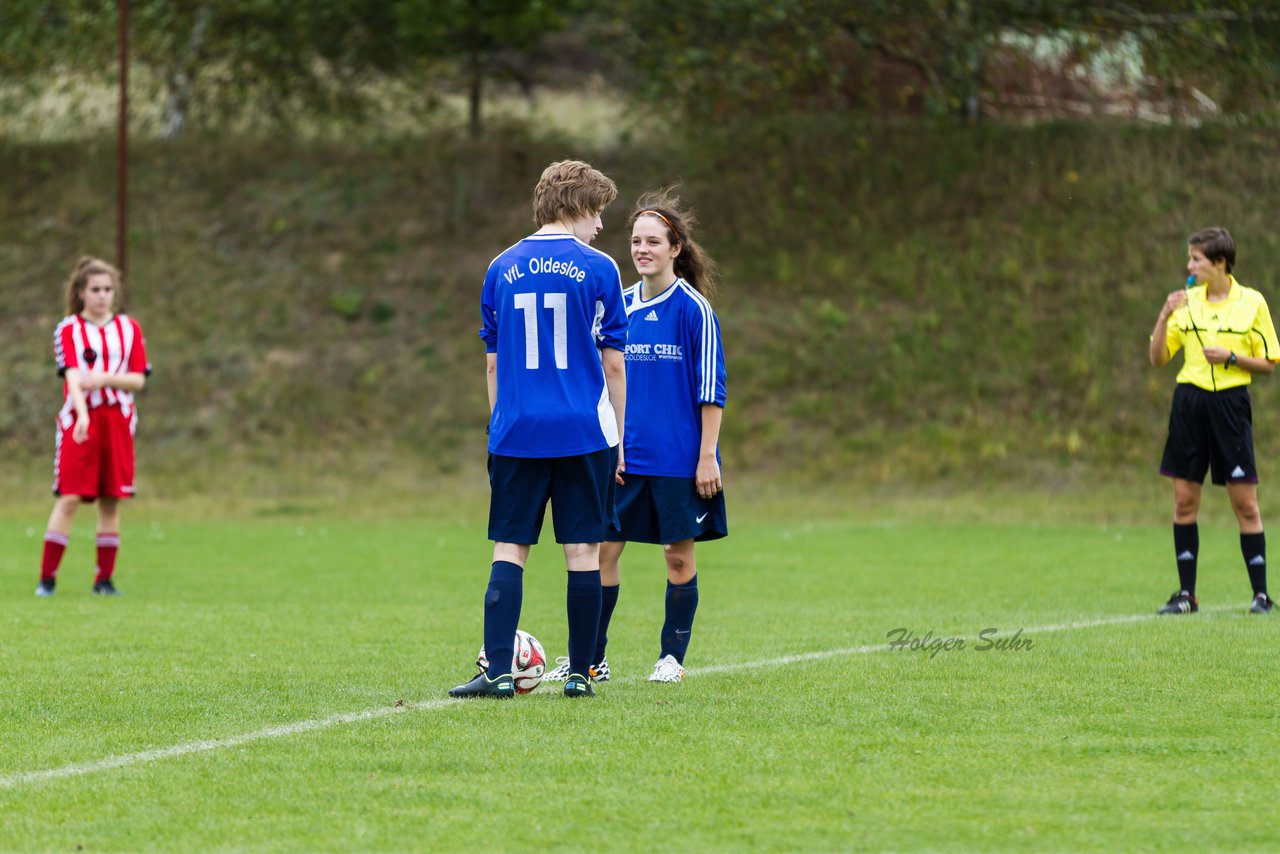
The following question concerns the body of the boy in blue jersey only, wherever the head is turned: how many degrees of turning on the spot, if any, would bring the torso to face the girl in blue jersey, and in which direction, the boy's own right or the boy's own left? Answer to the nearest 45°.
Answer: approximately 45° to the boy's own right

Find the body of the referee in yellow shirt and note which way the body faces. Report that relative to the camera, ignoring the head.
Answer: toward the camera

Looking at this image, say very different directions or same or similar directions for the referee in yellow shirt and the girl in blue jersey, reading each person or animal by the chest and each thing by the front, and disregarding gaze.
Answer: same or similar directions

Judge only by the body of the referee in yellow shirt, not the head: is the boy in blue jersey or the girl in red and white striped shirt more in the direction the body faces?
the boy in blue jersey

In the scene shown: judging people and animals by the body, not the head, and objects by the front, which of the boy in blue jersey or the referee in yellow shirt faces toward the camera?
the referee in yellow shirt

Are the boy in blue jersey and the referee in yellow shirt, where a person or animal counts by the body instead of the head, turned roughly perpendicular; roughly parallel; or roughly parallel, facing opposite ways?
roughly parallel, facing opposite ways

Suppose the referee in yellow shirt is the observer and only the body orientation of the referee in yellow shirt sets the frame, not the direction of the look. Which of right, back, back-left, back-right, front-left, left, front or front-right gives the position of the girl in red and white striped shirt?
right

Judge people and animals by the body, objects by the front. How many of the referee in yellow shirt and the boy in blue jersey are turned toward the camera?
1

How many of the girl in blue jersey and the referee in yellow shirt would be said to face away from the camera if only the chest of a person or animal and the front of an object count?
0

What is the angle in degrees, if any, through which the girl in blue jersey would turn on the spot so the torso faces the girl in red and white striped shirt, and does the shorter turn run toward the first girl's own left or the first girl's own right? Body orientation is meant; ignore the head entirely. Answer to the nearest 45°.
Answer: approximately 90° to the first girl's own right

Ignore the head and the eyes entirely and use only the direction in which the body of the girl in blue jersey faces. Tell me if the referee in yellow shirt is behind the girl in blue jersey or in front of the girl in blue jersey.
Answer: behind

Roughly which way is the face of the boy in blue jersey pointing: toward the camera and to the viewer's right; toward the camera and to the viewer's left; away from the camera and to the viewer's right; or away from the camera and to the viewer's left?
away from the camera and to the viewer's right

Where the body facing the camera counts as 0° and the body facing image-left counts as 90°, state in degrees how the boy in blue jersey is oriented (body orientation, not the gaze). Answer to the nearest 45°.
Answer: approximately 180°

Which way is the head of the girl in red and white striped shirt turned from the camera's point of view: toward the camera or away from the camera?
toward the camera
